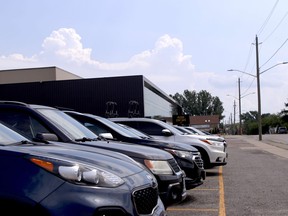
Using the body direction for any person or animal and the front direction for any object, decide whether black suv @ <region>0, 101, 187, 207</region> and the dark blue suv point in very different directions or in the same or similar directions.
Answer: same or similar directions

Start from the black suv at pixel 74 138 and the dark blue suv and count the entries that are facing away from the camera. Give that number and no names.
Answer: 0

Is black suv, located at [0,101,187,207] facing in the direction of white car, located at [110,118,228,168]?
no

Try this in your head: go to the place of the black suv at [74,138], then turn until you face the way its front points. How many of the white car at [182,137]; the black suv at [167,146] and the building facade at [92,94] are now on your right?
0

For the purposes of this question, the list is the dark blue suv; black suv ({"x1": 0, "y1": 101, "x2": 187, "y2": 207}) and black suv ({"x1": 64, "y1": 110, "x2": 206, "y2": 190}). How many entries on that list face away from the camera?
0

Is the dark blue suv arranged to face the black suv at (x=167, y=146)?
no

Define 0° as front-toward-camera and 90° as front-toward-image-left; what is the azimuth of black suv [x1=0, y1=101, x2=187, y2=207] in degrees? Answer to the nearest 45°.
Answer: approximately 315°

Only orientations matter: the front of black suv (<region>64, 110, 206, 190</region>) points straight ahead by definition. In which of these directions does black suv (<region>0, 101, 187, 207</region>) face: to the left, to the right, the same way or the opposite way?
the same way

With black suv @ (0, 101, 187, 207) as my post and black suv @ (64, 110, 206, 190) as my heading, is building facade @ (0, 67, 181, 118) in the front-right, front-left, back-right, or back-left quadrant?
front-left

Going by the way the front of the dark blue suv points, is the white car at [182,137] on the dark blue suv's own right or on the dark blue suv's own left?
on the dark blue suv's own left

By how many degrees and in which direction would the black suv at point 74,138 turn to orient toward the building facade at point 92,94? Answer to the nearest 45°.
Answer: approximately 135° to its left

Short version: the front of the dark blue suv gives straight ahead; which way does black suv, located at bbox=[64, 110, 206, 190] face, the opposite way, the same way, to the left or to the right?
the same way

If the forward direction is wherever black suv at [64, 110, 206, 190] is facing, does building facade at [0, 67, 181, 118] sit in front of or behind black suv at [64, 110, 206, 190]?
behind

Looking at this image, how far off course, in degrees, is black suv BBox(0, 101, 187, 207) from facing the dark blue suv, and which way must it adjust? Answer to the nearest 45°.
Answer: approximately 45° to its right

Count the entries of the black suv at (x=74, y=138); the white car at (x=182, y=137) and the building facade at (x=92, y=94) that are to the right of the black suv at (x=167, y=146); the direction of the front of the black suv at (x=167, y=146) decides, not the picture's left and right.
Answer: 1

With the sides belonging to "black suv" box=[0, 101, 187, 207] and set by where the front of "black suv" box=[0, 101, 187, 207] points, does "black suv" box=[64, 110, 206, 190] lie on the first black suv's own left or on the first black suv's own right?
on the first black suv's own left

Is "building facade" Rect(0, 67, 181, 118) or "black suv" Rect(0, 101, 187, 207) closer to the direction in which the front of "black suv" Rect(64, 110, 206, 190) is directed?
the black suv

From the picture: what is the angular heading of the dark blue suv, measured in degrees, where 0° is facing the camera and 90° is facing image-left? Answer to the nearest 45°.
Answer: approximately 315°

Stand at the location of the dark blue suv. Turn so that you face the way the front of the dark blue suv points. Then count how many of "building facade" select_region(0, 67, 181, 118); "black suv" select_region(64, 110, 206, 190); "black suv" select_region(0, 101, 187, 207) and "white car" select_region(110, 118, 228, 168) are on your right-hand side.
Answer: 0
